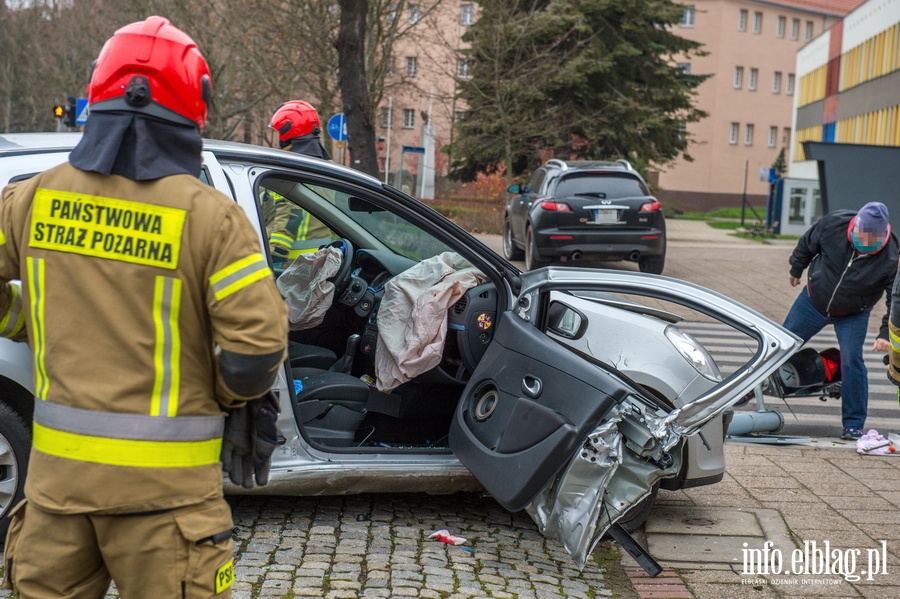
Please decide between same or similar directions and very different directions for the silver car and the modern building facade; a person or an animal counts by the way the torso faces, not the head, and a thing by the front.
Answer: very different directions

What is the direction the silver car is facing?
to the viewer's right

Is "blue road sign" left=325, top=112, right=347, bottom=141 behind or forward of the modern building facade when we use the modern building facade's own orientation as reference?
forward

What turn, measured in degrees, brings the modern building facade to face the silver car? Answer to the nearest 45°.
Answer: approximately 45° to its left

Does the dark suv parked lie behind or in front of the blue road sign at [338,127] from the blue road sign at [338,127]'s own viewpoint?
in front

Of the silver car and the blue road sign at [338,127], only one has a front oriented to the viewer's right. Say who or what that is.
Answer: the silver car

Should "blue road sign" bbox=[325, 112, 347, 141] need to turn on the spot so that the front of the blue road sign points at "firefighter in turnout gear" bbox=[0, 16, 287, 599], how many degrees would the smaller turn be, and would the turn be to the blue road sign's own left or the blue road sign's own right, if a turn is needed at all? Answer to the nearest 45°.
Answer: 0° — it already faces them

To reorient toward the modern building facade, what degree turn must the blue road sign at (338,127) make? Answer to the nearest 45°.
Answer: approximately 135° to its left

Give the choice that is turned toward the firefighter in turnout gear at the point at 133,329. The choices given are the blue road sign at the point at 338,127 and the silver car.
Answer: the blue road sign

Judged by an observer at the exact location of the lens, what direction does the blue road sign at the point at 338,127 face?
facing the viewer

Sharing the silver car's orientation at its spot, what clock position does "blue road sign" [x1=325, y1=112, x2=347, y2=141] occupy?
The blue road sign is roughly at 9 o'clock from the silver car.

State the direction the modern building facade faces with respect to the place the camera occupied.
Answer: facing the viewer and to the left of the viewer

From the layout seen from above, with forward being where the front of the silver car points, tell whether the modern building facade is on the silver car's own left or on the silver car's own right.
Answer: on the silver car's own left

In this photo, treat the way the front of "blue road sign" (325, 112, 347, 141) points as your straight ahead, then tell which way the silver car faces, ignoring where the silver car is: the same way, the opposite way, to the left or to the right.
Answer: to the left

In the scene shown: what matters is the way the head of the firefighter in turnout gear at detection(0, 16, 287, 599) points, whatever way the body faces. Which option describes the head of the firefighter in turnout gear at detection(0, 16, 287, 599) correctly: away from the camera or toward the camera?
away from the camera
